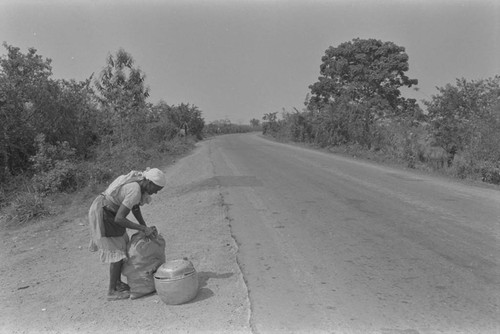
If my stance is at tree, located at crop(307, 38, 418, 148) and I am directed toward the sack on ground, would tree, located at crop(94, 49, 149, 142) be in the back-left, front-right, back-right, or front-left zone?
front-right

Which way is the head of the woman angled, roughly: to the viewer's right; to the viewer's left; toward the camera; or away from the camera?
to the viewer's right

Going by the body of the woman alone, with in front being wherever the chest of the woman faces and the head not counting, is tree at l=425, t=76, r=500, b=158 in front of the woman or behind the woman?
in front

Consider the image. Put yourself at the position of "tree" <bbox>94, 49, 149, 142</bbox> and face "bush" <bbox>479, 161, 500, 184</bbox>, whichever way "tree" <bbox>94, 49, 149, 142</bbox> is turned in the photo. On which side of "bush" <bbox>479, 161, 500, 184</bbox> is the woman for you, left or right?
right

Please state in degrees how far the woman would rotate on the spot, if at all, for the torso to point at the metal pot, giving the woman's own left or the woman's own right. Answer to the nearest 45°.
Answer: approximately 45° to the woman's own right

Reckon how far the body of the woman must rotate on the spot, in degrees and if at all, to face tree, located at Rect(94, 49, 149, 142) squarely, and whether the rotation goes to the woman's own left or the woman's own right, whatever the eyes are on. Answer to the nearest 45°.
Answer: approximately 90° to the woman's own left

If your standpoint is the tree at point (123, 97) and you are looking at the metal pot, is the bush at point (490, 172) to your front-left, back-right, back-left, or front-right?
front-left

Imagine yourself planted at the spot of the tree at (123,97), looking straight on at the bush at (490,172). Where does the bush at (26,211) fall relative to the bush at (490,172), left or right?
right

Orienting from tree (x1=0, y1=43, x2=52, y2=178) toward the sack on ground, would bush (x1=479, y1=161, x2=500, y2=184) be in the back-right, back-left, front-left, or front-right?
front-left

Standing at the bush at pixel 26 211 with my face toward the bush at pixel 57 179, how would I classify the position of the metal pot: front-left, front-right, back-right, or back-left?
back-right

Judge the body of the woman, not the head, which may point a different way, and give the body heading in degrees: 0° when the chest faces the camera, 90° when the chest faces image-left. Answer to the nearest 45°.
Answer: approximately 270°

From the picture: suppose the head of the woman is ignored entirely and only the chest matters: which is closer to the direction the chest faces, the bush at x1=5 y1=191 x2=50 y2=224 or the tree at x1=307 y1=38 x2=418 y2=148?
the tree

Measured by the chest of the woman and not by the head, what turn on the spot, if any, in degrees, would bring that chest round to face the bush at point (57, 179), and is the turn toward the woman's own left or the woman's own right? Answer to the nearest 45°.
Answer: approximately 90° to the woman's own left

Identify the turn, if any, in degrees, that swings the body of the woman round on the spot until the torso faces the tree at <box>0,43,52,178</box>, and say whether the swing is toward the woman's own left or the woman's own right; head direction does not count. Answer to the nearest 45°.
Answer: approximately 90° to the woman's own left

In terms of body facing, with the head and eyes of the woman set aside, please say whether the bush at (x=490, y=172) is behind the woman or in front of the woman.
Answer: in front
